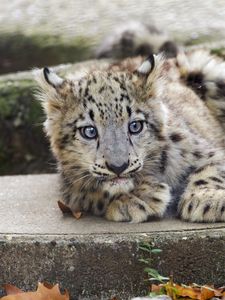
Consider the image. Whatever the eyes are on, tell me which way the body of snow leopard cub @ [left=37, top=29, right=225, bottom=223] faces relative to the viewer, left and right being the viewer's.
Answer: facing the viewer and to the left of the viewer

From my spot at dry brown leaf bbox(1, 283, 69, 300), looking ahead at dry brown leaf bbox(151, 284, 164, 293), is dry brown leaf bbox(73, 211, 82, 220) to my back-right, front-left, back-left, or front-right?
front-left
